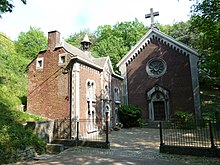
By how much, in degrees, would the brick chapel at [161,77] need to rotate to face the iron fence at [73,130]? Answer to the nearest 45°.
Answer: approximately 45° to its right

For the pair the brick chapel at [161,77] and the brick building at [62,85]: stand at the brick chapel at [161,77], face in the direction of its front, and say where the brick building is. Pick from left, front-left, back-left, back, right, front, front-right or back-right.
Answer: front-right

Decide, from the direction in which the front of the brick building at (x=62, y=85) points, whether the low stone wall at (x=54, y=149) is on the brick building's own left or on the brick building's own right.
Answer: on the brick building's own right

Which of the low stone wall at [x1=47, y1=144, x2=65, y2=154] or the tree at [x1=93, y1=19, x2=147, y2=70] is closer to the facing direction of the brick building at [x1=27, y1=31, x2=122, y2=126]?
the low stone wall

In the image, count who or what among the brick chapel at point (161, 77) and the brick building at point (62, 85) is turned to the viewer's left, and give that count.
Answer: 0

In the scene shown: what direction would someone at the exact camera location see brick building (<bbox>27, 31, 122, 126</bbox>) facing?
facing the viewer and to the right of the viewer

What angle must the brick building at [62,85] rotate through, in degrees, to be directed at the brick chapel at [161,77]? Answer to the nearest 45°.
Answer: approximately 90° to its left

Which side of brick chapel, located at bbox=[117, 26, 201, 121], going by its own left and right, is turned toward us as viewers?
front
